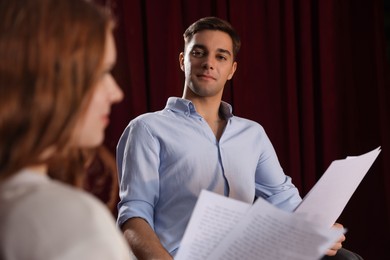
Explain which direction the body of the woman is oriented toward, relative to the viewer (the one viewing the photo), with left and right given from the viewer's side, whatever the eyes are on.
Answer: facing away from the viewer and to the right of the viewer

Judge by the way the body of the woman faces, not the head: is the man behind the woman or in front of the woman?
in front
